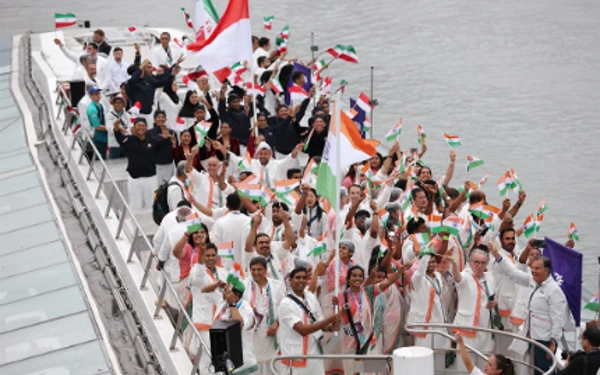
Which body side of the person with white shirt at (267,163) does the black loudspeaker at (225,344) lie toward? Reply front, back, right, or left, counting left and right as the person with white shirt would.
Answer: front

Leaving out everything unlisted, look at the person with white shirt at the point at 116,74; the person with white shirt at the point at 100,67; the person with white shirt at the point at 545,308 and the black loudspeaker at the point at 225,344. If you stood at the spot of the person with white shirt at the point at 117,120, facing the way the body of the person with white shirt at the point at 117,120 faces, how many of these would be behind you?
2

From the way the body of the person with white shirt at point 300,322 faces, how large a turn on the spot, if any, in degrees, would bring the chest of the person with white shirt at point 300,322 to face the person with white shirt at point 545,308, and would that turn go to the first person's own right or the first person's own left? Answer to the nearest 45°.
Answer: approximately 45° to the first person's own left

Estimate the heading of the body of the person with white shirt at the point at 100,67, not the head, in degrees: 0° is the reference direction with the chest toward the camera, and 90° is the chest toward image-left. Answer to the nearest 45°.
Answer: approximately 45°

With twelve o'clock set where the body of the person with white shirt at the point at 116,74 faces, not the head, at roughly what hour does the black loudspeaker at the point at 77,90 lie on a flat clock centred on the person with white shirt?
The black loudspeaker is roughly at 2 o'clock from the person with white shirt.

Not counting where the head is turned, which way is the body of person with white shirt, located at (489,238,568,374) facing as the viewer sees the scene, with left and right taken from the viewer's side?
facing the viewer and to the left of the viewer

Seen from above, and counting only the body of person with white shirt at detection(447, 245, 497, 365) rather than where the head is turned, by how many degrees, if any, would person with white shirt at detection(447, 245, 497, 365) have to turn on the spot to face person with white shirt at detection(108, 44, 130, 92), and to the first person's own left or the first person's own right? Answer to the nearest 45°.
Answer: approximately 135° to the first person's own right

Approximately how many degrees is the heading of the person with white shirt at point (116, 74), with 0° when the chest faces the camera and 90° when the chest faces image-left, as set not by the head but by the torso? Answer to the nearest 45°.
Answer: approximately 0°

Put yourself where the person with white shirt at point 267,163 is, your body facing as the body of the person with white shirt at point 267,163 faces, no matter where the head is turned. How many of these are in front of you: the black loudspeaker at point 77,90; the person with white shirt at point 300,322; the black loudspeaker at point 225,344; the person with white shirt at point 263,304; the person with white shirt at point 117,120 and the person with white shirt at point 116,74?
3

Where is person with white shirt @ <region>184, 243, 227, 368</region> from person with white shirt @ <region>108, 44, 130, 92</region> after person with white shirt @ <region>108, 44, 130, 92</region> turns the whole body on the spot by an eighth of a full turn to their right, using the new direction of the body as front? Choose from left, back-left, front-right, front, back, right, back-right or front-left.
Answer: front-left

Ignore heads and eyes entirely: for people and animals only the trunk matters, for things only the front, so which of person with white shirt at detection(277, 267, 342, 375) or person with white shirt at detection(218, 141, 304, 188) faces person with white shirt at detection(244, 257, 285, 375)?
person with white shirt at detection(218, 141, 304, 188)

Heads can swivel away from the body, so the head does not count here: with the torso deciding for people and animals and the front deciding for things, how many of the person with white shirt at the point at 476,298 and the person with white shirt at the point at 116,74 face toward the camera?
2
